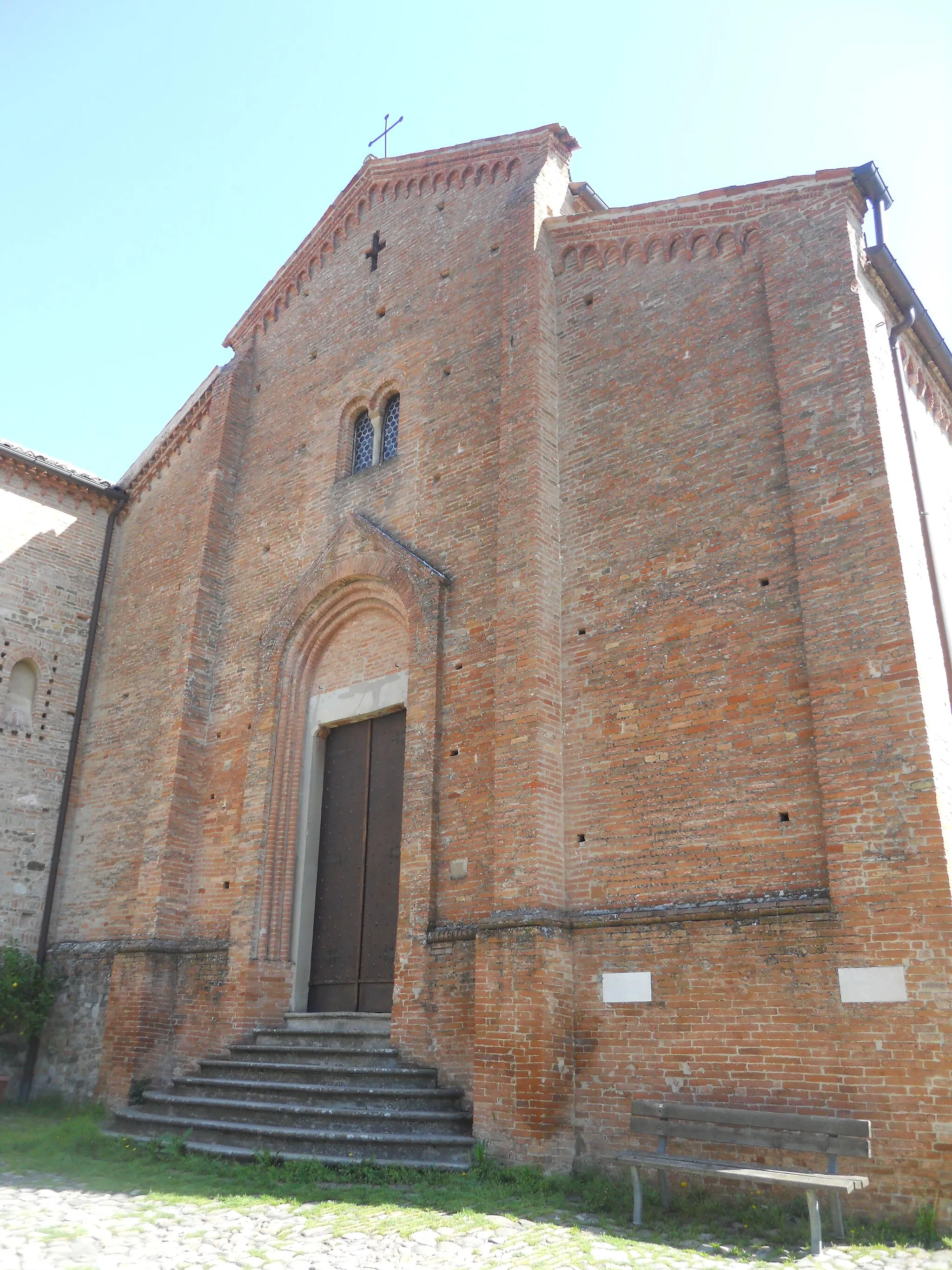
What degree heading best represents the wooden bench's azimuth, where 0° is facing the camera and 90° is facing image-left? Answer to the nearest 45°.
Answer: approximately 45°

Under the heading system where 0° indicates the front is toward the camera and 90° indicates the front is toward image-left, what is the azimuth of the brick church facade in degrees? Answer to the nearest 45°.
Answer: approximately 45°

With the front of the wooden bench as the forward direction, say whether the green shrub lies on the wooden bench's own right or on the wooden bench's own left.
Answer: on the wooden bench's own right

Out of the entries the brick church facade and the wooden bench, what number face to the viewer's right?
0

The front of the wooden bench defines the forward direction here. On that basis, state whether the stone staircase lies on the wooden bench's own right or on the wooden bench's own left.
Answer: on the wooden bench's own right

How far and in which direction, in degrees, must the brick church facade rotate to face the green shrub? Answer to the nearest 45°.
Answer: approximately 90° to its right
